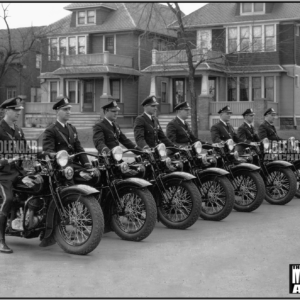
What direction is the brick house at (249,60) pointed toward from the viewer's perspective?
toward the camera

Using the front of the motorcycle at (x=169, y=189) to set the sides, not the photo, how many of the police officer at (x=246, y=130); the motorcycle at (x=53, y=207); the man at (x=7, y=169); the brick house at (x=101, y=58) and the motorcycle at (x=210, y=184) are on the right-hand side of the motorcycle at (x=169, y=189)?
2

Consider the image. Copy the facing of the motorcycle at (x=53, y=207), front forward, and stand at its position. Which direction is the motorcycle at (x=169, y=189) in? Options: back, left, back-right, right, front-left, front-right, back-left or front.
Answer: left

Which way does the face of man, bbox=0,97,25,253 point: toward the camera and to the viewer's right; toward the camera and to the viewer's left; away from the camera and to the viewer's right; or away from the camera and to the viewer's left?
toward the camera and to the viewer's right

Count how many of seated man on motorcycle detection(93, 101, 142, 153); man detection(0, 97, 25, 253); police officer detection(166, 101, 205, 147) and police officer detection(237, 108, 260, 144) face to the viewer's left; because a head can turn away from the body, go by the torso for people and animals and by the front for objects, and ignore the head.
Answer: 0

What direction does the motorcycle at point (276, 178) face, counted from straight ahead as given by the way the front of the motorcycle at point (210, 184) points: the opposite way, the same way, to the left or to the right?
the same way

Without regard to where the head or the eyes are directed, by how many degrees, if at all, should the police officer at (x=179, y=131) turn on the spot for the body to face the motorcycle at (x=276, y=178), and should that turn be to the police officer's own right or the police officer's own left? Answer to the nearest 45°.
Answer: approximately 90° to the police officer's own left

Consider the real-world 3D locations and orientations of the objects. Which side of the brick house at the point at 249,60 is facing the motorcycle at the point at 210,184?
front

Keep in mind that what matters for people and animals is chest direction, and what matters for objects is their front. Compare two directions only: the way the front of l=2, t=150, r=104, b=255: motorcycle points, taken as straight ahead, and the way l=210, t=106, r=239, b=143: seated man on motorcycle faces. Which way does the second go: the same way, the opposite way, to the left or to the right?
the same way

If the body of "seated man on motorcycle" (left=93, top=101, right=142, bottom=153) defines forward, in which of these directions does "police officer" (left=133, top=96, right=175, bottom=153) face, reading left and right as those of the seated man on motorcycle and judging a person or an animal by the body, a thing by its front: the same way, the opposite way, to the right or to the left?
the same way

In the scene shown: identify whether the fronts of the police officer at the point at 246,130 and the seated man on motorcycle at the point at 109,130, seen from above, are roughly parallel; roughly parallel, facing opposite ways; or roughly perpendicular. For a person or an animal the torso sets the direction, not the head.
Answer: roughly parallel
